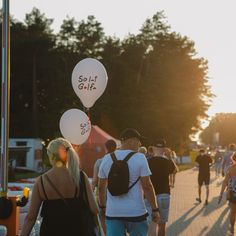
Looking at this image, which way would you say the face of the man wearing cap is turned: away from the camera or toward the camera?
away from the camera

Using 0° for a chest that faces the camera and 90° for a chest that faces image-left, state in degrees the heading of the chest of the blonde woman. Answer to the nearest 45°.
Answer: approximately 180°

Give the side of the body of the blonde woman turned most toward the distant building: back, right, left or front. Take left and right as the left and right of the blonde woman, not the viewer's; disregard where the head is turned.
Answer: front

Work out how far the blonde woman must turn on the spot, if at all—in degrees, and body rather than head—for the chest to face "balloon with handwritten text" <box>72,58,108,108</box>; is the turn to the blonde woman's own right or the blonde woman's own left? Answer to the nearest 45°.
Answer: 0° — they already face it

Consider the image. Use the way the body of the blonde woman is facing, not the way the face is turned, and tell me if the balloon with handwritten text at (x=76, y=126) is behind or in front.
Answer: in front

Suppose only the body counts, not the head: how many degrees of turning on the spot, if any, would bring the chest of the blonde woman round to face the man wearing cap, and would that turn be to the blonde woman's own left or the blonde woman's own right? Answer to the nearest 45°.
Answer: approximately 45° to the blonde woman's own right
